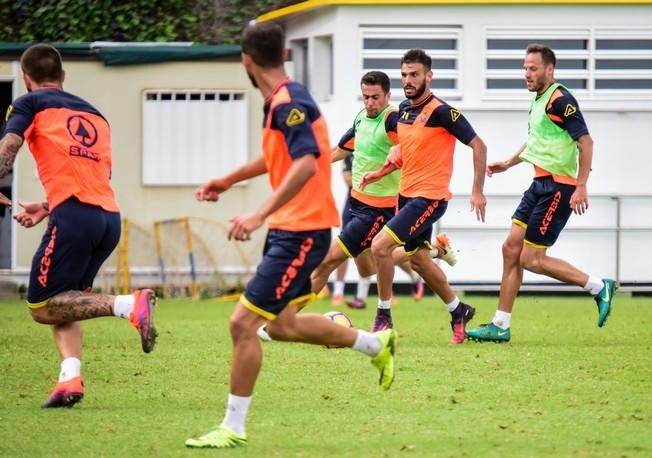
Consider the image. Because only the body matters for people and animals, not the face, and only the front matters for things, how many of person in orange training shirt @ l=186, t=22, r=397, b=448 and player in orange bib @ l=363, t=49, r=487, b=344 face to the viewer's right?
0

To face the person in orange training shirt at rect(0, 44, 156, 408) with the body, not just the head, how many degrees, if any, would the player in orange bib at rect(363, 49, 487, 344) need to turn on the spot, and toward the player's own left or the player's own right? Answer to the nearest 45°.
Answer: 0° — they already face them

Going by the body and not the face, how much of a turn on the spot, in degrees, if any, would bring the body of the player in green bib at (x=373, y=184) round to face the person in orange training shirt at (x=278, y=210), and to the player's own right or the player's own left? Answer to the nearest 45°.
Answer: approximately 45° to the player's own left

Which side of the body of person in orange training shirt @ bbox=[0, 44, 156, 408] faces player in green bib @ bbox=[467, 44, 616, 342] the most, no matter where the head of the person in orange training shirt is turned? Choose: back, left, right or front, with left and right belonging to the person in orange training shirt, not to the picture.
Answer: right

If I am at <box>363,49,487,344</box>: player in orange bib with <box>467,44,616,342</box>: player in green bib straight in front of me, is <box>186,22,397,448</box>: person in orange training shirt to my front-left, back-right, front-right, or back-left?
back-right

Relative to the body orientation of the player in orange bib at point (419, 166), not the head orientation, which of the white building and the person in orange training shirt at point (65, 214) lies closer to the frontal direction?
the person in orange training shirt

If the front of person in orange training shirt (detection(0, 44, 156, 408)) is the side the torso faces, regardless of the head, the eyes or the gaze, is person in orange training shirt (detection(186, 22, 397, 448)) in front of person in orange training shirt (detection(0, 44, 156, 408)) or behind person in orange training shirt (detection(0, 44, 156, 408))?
behind

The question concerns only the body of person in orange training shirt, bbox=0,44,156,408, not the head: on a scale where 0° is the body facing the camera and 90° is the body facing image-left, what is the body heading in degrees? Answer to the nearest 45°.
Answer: approximately 135°

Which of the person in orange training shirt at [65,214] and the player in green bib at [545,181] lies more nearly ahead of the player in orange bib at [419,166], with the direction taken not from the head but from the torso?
the person in orange training shirt

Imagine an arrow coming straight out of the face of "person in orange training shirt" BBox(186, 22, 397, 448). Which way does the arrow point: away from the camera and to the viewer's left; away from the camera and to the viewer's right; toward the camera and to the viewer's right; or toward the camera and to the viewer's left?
away from the camera and to the viewer's left

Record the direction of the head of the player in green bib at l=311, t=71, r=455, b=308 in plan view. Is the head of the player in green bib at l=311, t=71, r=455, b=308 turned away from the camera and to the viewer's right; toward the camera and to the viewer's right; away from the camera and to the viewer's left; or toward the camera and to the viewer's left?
toward the camera and to the viewer's left

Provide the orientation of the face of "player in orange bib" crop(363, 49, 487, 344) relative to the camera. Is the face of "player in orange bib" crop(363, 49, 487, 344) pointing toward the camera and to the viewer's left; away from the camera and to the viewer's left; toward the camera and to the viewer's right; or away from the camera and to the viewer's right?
toward the camera and to the viewer's left

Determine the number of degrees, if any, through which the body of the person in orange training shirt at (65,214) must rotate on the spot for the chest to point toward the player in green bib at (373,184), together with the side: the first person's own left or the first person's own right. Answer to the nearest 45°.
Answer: approximately 90° to the first person's own right
